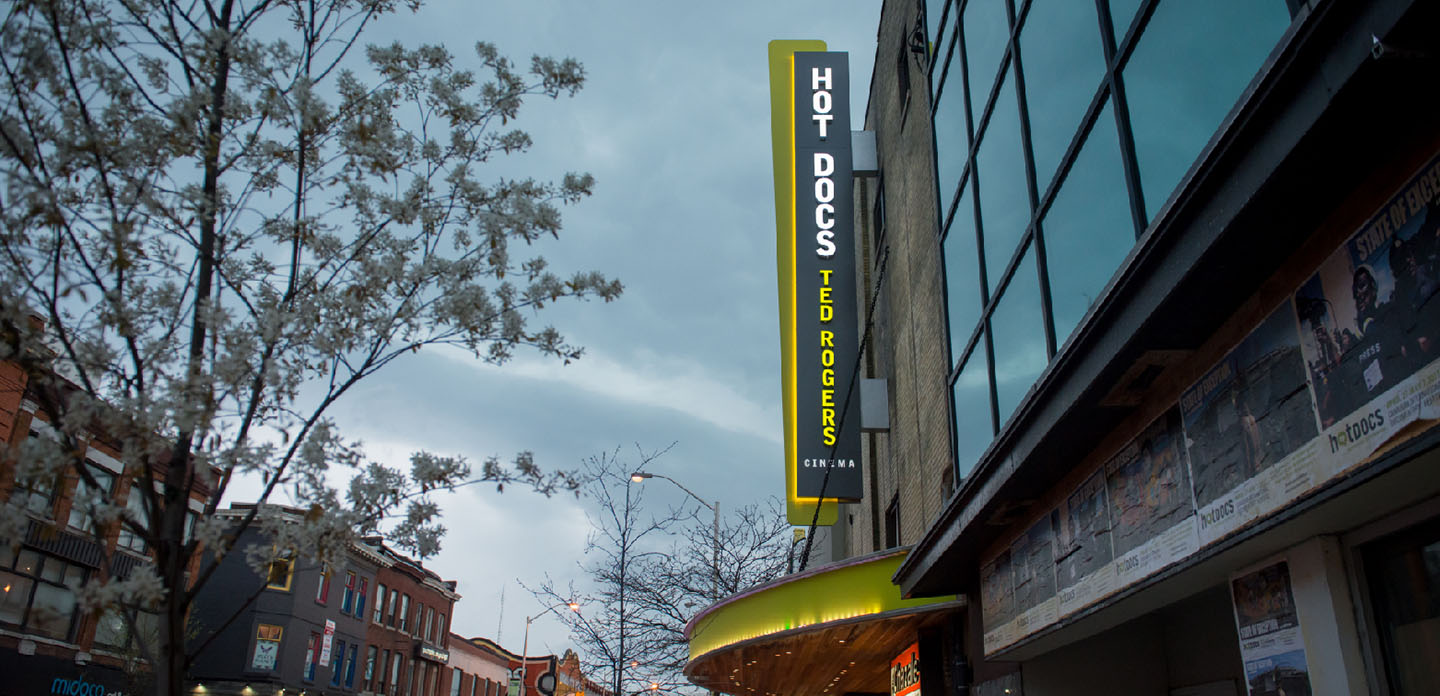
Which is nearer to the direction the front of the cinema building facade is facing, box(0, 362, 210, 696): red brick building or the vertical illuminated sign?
the red brick building

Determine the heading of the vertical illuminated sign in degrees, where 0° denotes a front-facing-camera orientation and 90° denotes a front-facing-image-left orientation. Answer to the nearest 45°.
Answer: approximately 0°

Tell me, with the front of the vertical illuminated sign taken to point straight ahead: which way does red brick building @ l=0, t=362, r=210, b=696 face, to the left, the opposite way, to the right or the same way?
to the left

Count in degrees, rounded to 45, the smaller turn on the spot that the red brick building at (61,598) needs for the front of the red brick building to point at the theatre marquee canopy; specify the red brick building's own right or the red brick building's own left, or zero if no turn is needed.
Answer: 0° — it already faces it
